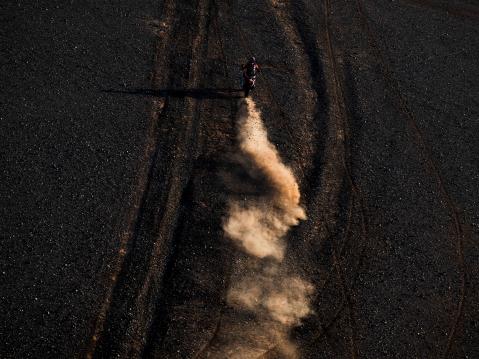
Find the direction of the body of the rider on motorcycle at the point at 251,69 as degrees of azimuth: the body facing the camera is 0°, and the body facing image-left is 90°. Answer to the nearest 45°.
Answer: approximately 180°
